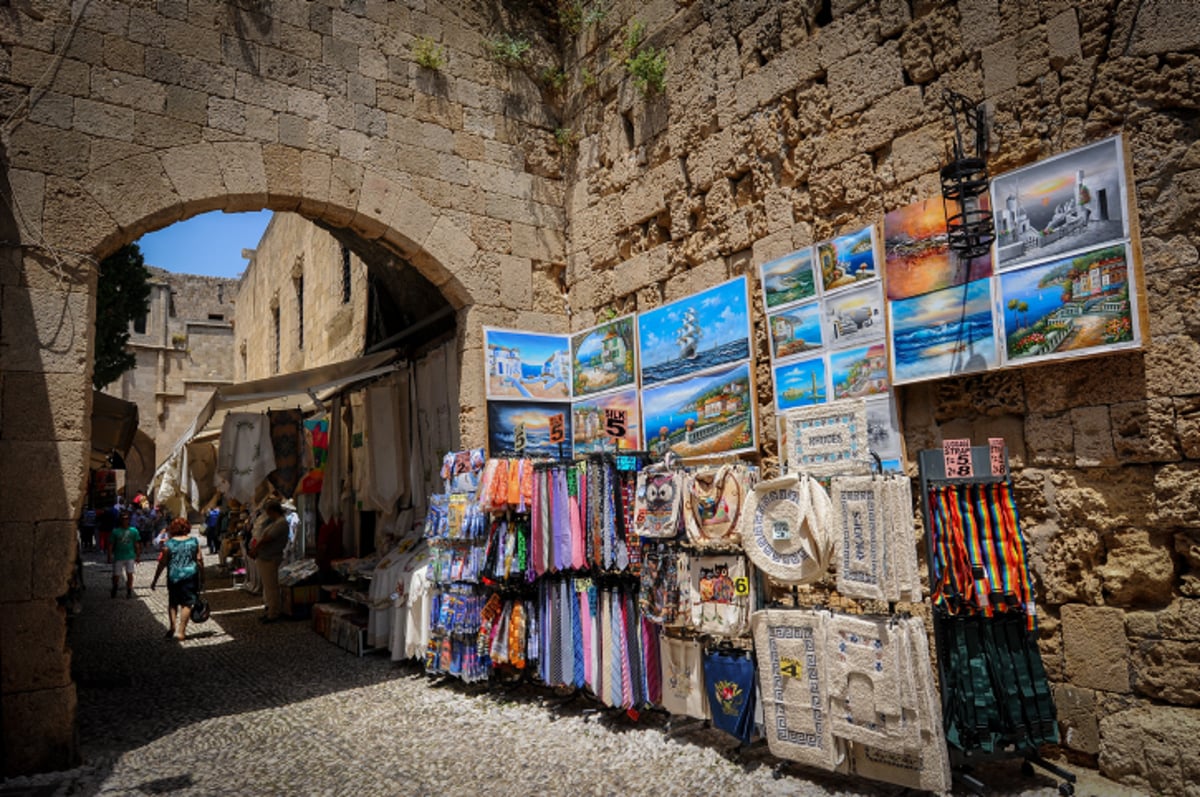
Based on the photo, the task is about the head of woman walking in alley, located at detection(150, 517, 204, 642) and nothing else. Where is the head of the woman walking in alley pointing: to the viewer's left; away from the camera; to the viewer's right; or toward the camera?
away from the camera

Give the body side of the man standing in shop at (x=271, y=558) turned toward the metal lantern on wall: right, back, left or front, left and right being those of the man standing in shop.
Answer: left

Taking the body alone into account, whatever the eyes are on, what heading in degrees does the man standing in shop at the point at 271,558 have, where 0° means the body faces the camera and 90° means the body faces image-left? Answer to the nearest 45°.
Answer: approximately 90°

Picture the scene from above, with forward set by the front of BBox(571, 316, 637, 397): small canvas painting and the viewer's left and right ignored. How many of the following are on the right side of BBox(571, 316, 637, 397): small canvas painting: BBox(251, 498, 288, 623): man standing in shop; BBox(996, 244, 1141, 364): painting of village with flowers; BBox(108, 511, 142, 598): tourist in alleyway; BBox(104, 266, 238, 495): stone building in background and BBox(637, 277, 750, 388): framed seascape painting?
3

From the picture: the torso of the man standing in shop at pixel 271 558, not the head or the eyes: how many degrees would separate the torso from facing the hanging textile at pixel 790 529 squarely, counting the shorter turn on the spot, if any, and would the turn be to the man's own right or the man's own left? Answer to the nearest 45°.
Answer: approximately 90° to the man's own left

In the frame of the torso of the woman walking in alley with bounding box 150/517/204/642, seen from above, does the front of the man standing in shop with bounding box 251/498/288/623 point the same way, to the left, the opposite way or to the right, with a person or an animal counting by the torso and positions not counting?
to the left

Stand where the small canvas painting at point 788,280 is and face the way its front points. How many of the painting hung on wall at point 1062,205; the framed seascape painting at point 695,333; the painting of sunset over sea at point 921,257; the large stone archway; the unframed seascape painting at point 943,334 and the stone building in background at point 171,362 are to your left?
3

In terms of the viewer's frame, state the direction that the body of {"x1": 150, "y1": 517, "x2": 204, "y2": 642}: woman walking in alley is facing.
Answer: away from the camera
